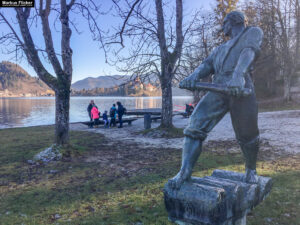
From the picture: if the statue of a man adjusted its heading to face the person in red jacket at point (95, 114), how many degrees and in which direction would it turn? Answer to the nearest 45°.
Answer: approximately 90° to its right

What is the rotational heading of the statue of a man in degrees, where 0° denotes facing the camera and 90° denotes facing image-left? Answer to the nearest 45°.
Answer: approximately 45°
